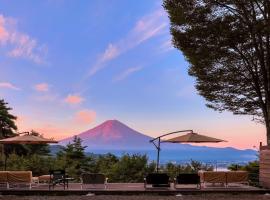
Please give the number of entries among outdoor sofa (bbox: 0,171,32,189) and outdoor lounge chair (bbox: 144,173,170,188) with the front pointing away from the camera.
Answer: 2

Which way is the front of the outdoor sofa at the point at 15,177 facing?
away from the camera

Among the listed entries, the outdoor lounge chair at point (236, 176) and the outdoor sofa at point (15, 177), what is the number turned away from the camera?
2

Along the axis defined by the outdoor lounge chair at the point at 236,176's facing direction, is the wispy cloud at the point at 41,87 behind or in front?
in front

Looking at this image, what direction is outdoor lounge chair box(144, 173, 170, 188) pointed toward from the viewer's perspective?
away from the camera

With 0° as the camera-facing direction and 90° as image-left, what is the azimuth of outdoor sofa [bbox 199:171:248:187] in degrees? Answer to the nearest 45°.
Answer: approximately 180°

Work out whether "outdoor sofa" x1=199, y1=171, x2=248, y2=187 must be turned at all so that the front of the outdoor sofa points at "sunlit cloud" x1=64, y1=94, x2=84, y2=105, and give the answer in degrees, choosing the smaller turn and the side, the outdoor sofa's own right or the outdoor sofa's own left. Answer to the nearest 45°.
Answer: approximately 45° to the outdoor sofa's own left
